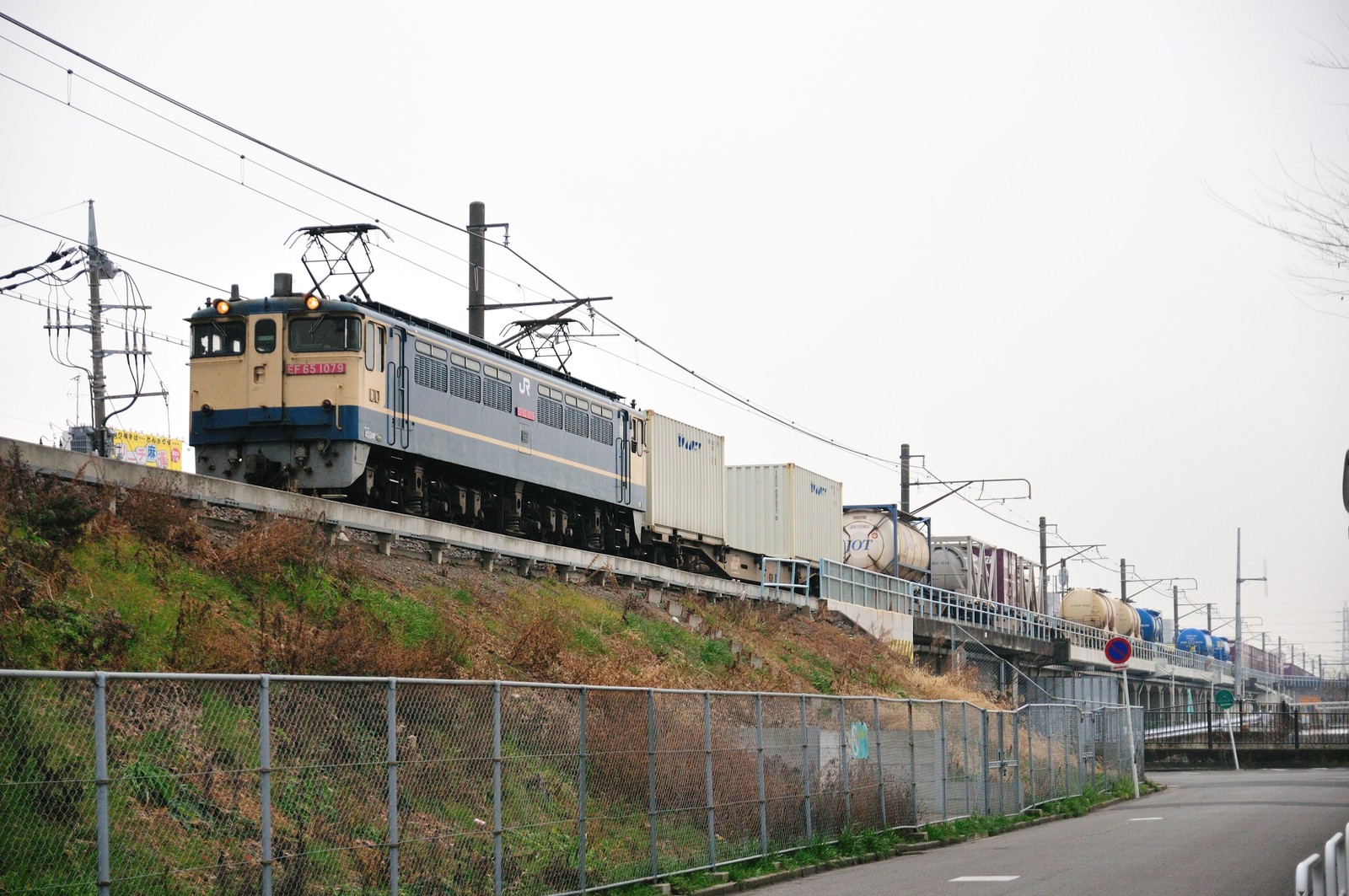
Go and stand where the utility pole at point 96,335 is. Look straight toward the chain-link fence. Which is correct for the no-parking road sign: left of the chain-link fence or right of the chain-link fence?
left

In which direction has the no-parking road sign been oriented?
toward the camera

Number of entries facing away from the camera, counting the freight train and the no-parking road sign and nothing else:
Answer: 0

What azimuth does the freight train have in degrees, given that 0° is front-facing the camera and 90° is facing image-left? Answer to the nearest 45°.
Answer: approximately 45°

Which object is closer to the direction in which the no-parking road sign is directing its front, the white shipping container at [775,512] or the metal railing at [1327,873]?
the metal railing

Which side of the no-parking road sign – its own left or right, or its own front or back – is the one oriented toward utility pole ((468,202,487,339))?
right

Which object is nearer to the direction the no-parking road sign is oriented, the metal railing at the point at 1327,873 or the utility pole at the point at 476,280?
the metal railing

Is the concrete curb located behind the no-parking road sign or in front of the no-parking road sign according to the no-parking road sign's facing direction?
in front

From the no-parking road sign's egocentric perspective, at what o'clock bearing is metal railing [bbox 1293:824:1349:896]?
The metal railing is roughly at 12 o'clock from the no-parking road sign.
